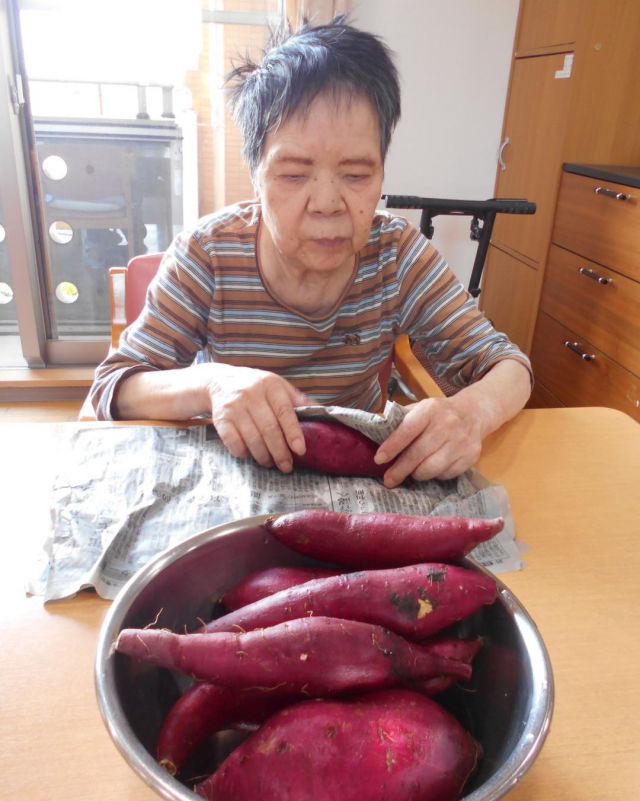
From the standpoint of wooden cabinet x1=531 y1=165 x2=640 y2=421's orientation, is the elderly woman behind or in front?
in front

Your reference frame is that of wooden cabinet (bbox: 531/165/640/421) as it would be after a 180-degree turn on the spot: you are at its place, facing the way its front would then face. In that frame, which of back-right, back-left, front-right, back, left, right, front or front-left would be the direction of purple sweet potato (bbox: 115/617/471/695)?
back-right

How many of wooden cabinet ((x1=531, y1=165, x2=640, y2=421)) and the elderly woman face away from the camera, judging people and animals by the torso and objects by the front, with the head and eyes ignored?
0

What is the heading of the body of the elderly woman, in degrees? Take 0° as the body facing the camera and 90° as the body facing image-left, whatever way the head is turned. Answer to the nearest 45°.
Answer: approximately 0°

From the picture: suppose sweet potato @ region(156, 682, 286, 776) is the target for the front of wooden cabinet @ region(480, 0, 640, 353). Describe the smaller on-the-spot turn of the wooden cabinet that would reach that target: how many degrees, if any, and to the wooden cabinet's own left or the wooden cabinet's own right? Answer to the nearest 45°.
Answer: approximately 45° to the wooden cabinet's own left

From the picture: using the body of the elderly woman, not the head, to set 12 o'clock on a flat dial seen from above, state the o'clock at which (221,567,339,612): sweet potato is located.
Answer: The sweet potato is roughly at 12 o'clock from the elderly woman.

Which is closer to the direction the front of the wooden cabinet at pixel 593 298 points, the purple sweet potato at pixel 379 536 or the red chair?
the red chair
